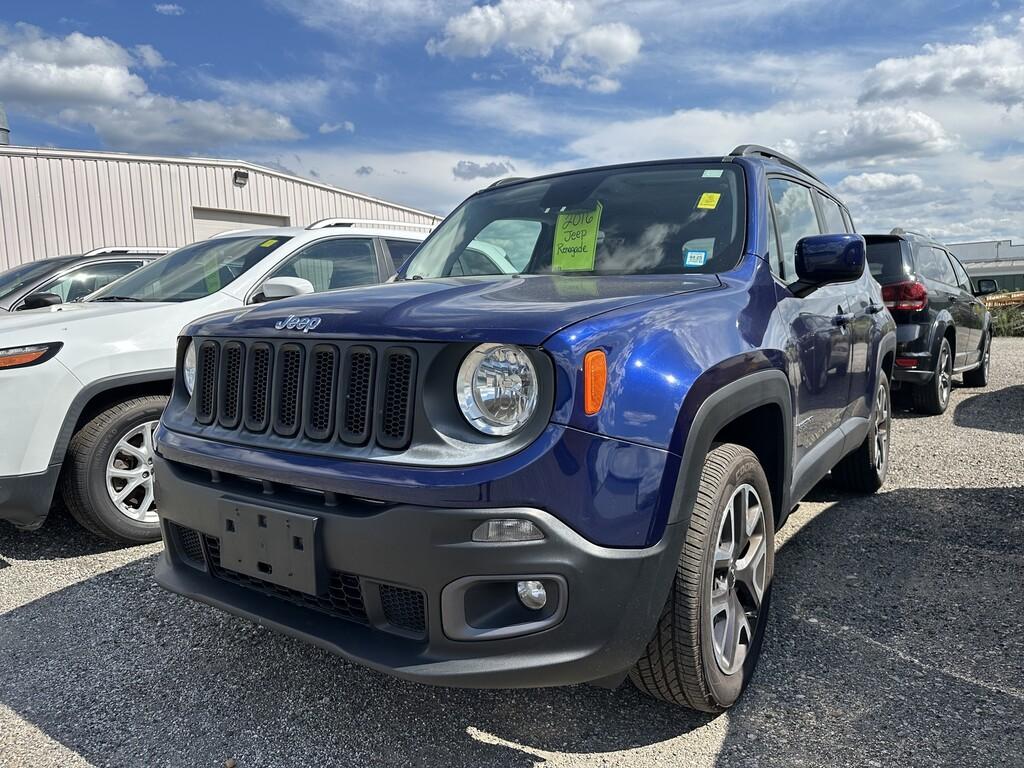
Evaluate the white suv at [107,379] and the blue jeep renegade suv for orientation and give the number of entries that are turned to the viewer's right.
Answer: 0

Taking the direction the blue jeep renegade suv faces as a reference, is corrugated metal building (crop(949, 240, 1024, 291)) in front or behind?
behind

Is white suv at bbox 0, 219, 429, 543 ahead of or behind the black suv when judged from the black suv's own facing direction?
behind

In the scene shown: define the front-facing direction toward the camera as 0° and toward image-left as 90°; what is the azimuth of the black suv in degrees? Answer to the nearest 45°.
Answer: approximately 225°

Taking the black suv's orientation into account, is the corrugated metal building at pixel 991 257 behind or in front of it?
in front

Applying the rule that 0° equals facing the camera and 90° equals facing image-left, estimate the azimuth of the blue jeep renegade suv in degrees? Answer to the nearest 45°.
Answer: approximately 45°

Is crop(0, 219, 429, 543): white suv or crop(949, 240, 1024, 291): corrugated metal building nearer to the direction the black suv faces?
the corrugated metal building

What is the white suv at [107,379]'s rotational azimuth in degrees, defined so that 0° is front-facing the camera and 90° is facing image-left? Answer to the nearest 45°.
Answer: approximately 45°

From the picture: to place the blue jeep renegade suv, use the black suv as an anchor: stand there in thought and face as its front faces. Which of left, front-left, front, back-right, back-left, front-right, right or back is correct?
back-right

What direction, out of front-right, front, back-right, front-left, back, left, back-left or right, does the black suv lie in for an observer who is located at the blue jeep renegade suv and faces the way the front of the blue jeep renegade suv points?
back

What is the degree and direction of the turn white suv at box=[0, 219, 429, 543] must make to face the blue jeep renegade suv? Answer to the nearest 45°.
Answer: approximately 90° to its left

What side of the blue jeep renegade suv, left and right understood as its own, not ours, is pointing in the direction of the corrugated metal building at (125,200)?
right
